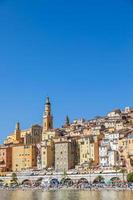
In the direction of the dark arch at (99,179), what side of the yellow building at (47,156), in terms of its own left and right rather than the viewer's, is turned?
left

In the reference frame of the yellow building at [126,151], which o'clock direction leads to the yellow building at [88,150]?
the yellow building at [88,150] is roughly at 3 o'clock from the yellow building at [126,151].

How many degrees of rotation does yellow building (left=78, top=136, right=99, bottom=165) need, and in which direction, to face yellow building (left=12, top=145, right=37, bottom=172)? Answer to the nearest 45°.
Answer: approximately 90° to its right

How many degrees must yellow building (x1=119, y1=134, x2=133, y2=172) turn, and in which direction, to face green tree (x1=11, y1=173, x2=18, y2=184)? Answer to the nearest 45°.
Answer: approximately 45° to its right

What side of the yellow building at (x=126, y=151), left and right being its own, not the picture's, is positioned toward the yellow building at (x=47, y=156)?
right

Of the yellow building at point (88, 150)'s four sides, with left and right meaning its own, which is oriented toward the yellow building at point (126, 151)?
left

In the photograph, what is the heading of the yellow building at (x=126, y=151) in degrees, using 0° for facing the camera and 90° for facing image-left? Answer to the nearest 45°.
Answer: approximately 45°

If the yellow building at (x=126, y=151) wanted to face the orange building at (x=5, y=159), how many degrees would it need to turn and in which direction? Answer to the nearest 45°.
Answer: approximately 90° to its right
